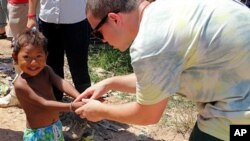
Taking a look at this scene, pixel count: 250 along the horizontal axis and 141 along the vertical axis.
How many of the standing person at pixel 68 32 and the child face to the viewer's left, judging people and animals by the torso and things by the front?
0

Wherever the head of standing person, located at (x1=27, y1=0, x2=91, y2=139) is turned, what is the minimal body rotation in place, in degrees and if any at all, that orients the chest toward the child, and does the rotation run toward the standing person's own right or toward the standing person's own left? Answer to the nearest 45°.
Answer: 0° — they already face them

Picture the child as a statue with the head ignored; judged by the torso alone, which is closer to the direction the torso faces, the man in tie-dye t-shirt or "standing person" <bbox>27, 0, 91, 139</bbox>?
the man in tie-dye t-shirt

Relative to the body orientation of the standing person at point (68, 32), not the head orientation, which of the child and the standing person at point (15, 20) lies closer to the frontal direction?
the child

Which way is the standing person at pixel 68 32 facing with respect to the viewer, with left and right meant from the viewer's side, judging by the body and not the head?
facing the viewer

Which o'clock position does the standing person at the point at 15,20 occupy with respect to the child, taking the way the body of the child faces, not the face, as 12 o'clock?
The standing person is roughly at 7 o'clock from the child.

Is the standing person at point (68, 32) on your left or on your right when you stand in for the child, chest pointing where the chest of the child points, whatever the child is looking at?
on your left

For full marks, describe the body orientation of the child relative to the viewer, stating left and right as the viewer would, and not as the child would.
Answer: facing the viewer and to the right of the viewer

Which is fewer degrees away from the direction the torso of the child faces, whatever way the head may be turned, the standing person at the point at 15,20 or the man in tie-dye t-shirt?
the man in tie-dye t-shirt
